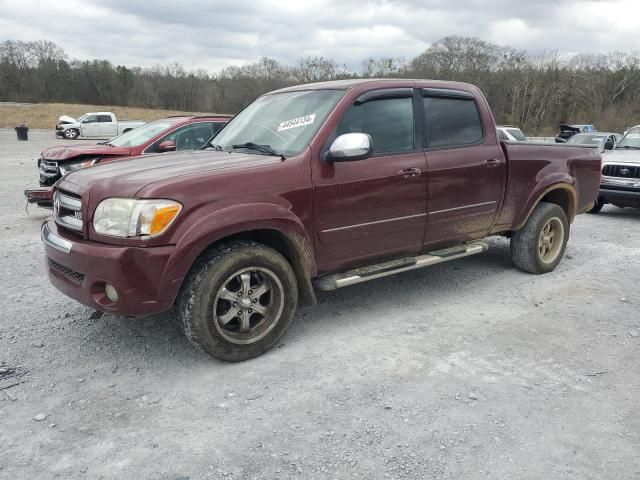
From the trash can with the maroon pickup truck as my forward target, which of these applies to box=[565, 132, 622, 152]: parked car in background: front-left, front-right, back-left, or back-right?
front-left

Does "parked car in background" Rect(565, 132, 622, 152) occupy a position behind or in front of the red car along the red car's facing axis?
behind

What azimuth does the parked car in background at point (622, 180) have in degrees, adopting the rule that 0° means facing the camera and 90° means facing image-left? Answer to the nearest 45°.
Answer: approximately 45°

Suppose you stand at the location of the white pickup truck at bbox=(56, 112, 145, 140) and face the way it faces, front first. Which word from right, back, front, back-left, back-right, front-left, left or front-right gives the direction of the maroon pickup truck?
left

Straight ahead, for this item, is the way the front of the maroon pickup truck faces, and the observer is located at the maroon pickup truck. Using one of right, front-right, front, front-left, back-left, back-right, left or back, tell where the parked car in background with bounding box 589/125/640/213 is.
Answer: back

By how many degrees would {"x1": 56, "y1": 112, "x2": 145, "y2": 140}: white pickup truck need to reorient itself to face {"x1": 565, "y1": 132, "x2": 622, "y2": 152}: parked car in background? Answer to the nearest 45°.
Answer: approximately 135° to its left

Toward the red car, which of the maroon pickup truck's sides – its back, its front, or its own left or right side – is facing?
right

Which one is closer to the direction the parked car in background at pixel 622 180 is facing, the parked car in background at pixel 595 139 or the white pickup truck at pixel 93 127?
the white pickup truck

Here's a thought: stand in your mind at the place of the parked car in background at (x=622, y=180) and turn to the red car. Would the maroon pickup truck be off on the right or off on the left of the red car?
left

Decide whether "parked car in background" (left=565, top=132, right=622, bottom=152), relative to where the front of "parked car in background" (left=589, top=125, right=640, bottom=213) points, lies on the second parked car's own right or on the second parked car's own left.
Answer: on the second parked car's own right

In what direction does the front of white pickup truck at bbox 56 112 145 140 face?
to the viewer's left

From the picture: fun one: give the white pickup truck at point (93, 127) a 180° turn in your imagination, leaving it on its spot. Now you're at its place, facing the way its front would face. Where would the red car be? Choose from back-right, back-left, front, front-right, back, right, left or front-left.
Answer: right

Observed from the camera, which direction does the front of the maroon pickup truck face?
facing the viewer and to the left of the viewer
